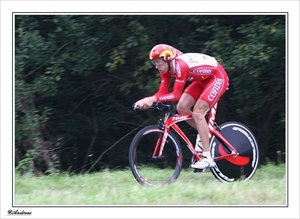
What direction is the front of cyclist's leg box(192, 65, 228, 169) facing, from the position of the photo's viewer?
facing to the left of the viewer
